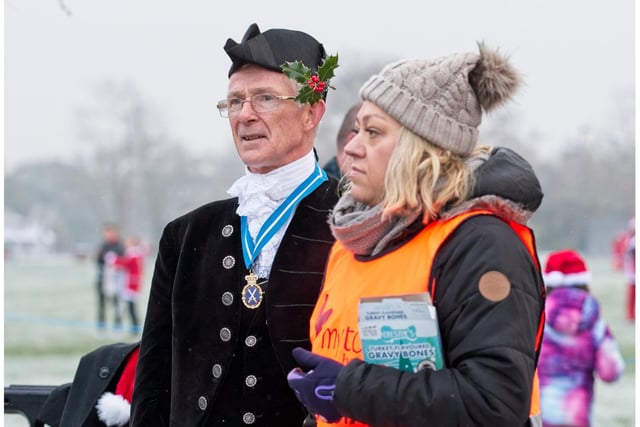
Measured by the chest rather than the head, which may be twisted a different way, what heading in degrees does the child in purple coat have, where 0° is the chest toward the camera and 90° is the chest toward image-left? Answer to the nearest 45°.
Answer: approximately 180°

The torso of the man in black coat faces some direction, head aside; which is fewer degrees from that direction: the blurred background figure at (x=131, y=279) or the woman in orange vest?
the woman in orange vest

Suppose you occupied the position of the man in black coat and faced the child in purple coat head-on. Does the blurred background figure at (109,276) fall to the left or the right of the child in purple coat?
left

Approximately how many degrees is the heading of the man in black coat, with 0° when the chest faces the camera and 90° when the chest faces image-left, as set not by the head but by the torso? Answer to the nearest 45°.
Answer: approximately 45°

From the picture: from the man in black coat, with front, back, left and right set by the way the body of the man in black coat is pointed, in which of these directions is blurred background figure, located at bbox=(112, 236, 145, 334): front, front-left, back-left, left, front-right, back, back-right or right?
back-right
